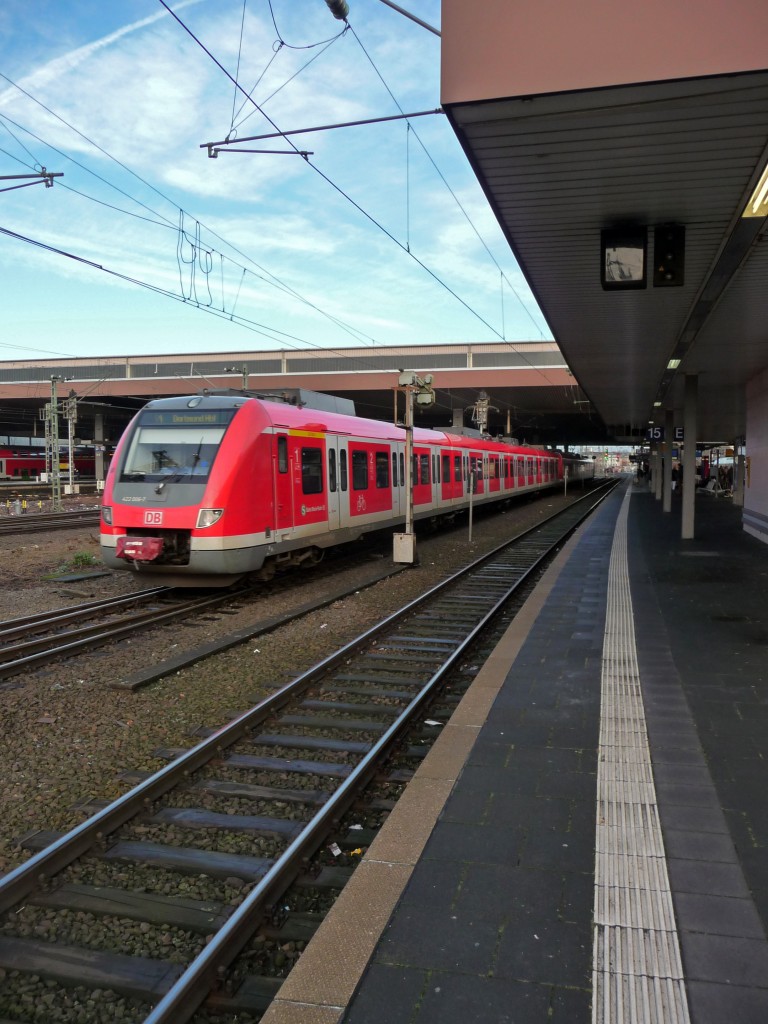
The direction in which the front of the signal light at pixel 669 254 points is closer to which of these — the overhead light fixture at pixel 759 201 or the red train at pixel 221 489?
the overhead light fixture

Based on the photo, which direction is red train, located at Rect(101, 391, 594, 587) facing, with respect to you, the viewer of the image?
facing the viewer and to the left of the viewer

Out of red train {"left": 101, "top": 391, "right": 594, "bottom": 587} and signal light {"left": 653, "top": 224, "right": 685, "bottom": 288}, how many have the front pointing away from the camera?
0

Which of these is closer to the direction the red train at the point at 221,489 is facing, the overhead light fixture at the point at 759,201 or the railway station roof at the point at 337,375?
the overhead light fixture

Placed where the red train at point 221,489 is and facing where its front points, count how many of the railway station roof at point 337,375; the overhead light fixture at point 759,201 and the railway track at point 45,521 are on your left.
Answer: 1

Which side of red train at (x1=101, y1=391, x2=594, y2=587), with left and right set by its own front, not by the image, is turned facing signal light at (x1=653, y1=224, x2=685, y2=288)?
left

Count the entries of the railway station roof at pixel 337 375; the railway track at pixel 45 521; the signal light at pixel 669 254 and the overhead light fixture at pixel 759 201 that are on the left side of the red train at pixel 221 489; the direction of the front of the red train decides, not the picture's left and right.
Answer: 2

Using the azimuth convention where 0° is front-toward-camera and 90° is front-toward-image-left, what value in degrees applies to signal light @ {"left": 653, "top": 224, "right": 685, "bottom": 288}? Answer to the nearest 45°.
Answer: approximately 0°

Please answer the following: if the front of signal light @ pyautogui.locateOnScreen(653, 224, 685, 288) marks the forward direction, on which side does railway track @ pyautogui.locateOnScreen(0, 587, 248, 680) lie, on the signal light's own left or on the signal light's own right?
on the signal light's own right

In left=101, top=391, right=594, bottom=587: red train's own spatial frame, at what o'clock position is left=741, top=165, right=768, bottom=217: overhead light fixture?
The overhead light fixture is roughly at 11 o'clock from the red train.

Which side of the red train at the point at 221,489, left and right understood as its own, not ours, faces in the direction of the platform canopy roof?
left
